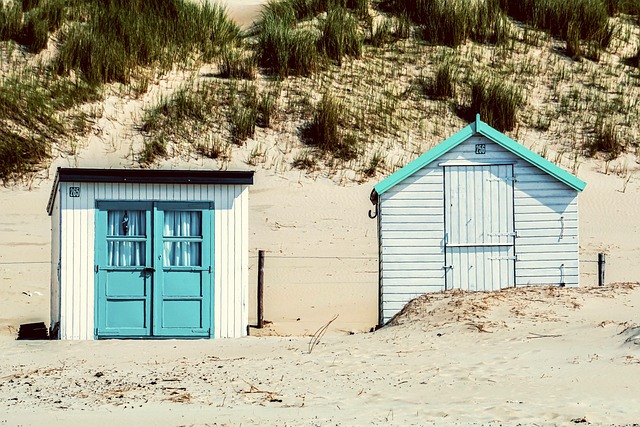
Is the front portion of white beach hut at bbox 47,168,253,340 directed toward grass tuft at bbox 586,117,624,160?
no

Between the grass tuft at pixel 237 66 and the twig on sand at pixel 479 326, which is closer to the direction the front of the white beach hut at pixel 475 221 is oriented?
the twig on sand

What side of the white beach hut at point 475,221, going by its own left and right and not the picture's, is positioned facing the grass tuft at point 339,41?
back

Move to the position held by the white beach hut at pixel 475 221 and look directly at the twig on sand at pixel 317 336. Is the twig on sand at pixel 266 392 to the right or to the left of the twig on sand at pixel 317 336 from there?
left

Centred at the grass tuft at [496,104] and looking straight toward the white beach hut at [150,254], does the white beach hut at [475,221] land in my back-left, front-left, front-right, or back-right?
front-left

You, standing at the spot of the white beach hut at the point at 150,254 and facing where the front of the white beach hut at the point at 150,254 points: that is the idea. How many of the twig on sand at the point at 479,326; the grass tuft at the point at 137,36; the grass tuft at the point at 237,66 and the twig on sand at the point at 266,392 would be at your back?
2

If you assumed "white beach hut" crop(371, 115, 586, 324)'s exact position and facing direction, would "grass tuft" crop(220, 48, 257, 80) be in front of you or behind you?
behind

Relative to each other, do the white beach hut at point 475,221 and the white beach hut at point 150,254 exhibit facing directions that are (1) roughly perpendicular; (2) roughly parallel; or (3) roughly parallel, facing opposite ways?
roughly parallel

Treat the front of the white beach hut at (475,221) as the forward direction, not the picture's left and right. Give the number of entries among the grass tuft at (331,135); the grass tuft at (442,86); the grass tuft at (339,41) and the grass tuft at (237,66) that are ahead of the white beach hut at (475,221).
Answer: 0

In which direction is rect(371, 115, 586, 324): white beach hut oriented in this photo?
toward the camera

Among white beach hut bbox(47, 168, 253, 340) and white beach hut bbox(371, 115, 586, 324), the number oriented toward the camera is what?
2

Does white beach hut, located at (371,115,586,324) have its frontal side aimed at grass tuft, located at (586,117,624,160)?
no

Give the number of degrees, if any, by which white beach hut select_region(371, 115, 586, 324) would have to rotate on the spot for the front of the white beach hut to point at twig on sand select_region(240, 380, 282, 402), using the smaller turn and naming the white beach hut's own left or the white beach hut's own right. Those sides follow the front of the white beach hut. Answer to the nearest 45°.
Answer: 0° — it already faces it

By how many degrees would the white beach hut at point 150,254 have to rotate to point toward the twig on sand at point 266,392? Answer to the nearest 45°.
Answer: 0° — it already faces it
